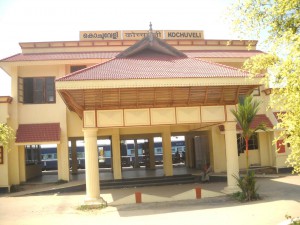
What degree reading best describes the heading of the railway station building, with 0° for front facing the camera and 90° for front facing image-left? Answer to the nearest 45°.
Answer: approximately 0°
